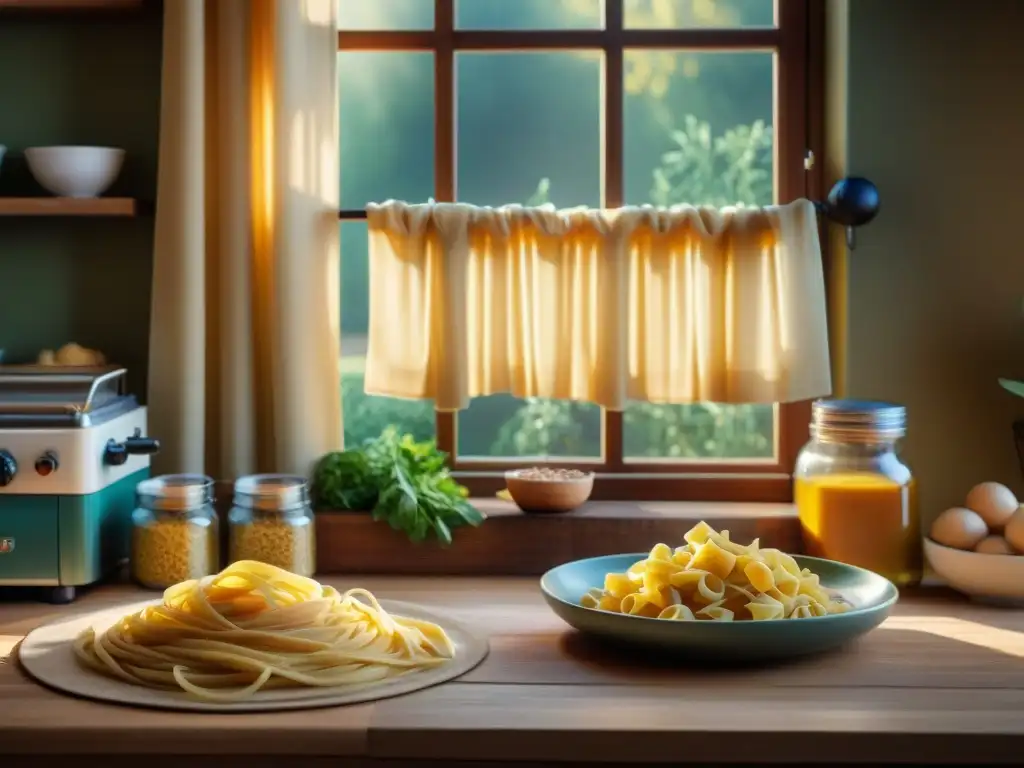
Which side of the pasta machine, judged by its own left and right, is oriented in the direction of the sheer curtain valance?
left

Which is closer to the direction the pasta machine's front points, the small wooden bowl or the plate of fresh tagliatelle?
the plate of fresh tagliatelle

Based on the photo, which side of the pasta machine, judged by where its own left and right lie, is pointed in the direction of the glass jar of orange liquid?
left

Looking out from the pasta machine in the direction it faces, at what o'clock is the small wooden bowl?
The small wooden bowl is roughly at 9 o'clock from the pasta machine.

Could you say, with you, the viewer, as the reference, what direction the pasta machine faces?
facing the viewer

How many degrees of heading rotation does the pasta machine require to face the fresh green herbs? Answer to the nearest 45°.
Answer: approximately 90° to its left

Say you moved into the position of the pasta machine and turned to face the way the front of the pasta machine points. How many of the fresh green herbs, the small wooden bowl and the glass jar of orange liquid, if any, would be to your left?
3
